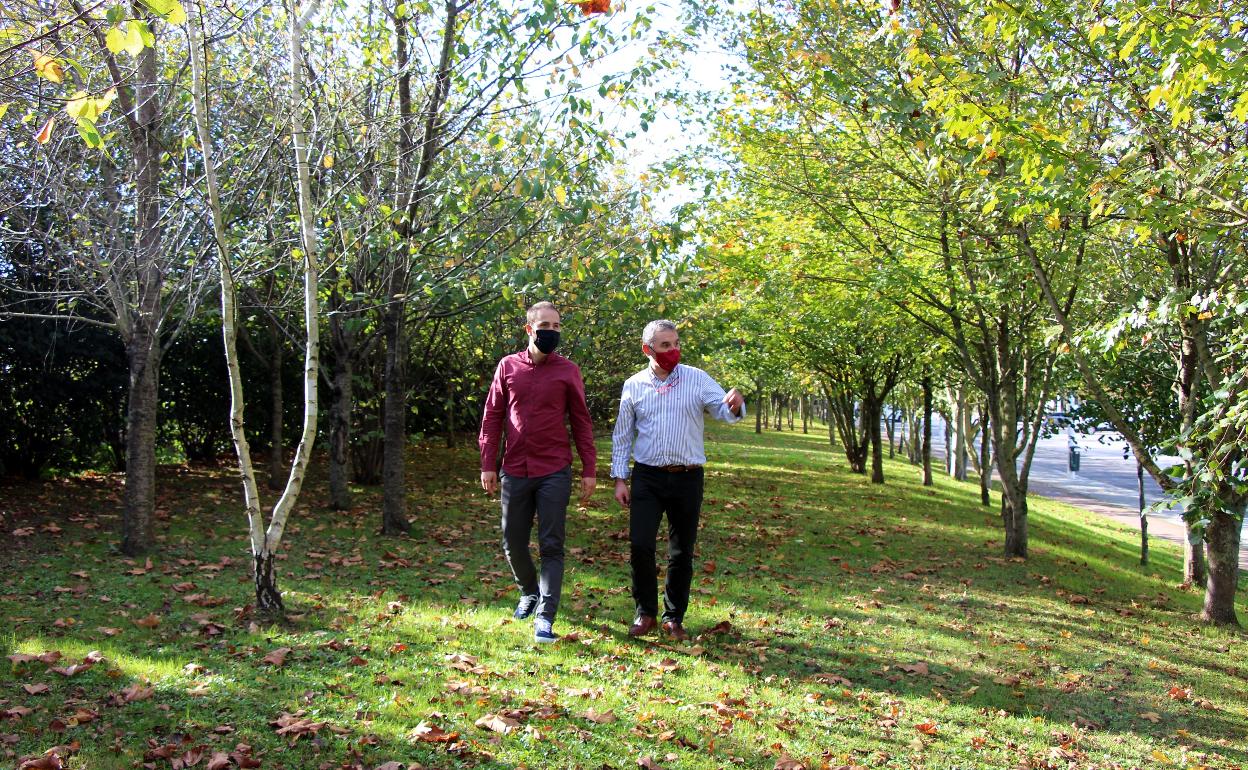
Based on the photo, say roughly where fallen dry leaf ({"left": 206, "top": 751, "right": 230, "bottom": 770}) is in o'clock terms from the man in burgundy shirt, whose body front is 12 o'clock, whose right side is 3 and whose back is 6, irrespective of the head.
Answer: The fallen dry leaf is roughly at 1 o'clock from the man in burgundy shirt.

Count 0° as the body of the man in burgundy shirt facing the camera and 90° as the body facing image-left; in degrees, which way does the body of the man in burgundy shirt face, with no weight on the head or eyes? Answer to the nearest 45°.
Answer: approximately 0°

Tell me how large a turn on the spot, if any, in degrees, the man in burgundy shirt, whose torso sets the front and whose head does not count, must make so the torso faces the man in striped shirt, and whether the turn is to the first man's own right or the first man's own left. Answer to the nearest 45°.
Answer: approximately 90° to the first man's own left

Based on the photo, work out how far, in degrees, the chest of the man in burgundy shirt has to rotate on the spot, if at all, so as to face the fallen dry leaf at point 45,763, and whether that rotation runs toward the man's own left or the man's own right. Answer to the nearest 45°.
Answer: approximately 45° to the man's own right

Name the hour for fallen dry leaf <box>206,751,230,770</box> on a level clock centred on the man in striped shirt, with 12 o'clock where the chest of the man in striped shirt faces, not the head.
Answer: The fallen dry leaf is roughly at 1 o'clock from the man in striped shirt.

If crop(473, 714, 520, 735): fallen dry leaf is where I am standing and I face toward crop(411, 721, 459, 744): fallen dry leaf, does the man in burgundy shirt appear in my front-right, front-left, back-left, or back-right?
back-right

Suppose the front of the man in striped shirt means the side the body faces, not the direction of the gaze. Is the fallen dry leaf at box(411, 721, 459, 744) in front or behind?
in front

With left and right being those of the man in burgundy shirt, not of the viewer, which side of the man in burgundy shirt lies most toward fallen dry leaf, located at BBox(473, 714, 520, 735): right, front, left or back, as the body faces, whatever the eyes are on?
front

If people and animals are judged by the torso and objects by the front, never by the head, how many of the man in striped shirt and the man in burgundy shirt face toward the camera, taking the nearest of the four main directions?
2

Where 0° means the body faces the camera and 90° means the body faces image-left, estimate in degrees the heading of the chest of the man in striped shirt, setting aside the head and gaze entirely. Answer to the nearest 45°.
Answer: approximately 0°
